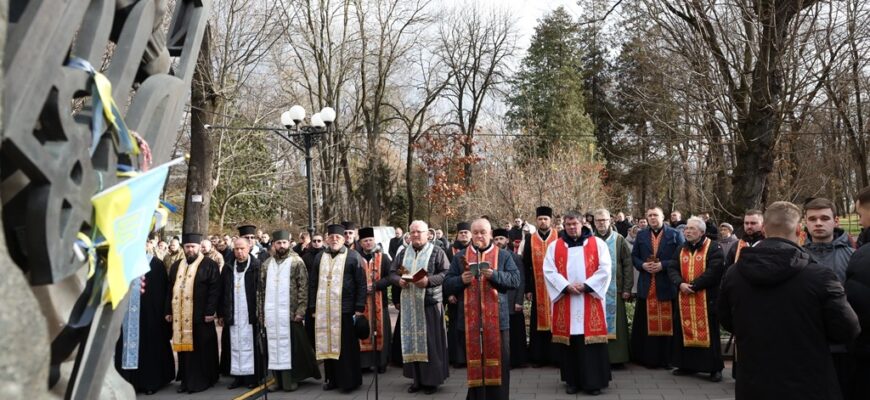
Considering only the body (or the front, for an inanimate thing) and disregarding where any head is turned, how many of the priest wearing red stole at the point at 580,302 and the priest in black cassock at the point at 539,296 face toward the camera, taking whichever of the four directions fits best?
2

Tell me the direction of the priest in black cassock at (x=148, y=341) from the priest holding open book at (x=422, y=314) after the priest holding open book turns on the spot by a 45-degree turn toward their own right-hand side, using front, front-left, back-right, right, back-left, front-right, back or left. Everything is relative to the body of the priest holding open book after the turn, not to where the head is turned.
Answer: front

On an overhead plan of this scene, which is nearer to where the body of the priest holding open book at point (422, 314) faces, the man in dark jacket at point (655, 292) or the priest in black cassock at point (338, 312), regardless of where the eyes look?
the priest in black cassock

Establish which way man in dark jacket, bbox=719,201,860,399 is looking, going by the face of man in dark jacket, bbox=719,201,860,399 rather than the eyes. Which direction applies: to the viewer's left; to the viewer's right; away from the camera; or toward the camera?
away from the camera

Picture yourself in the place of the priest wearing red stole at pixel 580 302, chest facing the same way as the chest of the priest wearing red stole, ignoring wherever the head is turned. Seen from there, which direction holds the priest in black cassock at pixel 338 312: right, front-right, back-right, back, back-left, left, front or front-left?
right

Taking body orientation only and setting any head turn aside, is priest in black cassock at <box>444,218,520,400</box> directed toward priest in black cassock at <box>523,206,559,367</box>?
no

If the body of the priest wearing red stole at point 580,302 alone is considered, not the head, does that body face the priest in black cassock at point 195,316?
no

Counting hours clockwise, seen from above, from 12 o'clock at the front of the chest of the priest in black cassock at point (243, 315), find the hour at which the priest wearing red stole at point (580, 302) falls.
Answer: The priest wearing red stole is roughly at 10 o'clock from the priest in black cassock.

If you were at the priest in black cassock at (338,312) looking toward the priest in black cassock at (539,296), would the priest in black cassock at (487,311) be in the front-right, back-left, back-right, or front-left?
front-right

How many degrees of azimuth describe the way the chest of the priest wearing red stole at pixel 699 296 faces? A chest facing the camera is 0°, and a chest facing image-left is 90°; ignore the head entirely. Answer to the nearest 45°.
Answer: approximately 45°

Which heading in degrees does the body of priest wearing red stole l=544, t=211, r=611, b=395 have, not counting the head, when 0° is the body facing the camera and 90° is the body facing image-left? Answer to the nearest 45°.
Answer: approximately 0°

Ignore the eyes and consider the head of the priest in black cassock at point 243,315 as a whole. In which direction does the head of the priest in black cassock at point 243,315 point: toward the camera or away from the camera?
toward the camera

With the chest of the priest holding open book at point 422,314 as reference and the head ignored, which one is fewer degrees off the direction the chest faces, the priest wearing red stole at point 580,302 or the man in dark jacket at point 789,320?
the man in dark jacket

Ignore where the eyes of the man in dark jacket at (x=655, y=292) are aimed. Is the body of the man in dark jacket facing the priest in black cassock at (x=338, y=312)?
no

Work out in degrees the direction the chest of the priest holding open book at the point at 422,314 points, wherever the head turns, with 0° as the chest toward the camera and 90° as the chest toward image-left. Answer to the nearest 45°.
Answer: approximately 45°

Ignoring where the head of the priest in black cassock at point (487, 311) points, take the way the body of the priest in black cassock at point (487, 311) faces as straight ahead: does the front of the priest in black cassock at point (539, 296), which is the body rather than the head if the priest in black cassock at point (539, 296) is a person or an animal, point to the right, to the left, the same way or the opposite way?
the same way

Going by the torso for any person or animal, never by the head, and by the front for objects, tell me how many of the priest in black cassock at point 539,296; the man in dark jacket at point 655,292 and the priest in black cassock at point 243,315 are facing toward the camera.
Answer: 3

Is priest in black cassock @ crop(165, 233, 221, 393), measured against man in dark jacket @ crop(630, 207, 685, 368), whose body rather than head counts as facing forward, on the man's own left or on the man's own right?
on the man's own right

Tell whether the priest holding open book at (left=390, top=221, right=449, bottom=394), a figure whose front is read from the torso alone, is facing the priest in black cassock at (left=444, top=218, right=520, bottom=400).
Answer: no

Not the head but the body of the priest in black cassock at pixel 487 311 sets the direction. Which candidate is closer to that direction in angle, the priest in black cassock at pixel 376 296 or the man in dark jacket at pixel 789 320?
the man in dark jacket
